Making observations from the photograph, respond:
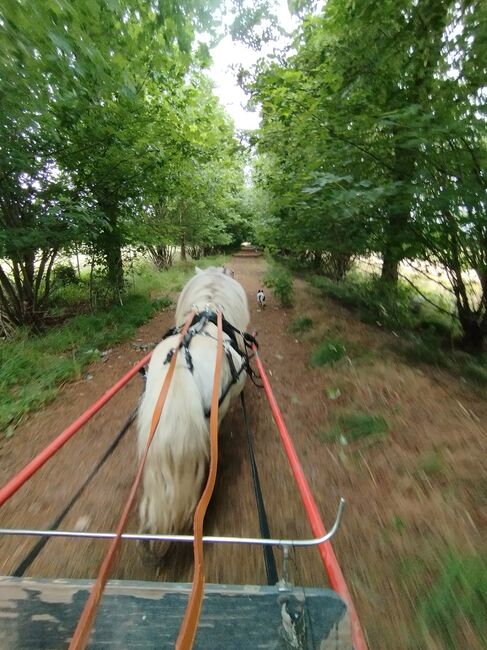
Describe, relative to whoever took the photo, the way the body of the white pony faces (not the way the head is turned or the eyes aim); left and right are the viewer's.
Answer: facing away from the viewer

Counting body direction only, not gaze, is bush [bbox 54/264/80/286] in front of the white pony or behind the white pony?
in front
